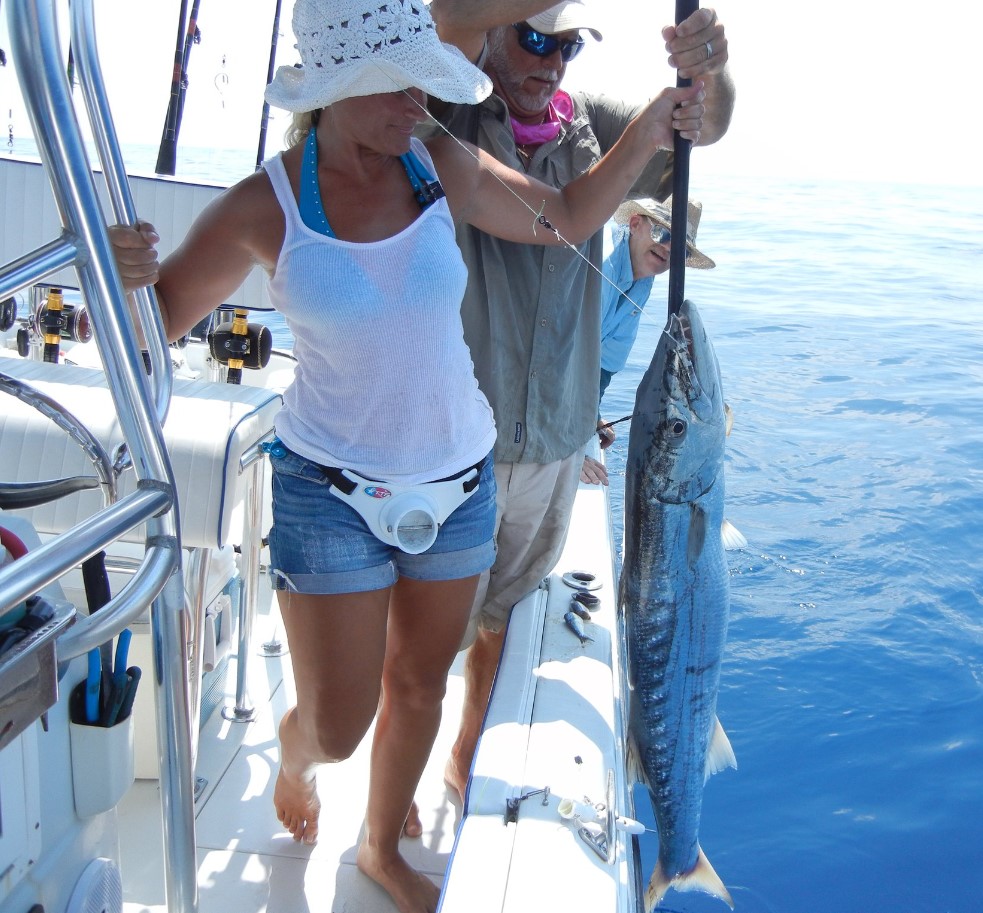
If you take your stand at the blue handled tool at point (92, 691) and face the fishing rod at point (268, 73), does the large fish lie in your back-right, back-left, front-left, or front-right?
front-right

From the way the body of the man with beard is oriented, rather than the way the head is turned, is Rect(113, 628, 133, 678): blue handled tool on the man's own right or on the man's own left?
on the man's own right

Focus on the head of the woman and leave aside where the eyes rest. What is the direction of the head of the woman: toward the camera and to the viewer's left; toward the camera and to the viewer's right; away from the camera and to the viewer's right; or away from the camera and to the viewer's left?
toward the camera and to the viewer's right
